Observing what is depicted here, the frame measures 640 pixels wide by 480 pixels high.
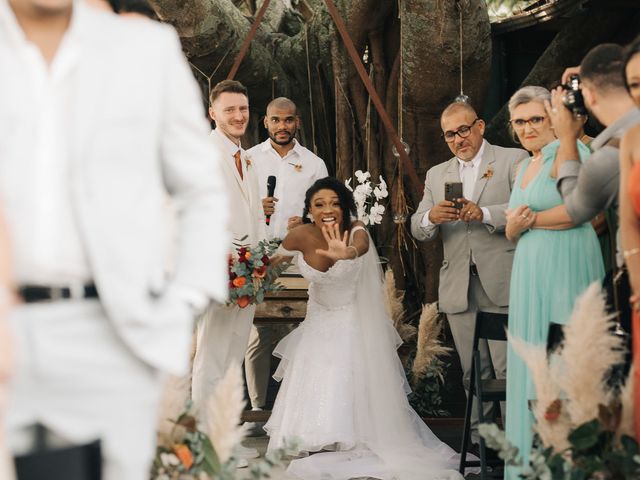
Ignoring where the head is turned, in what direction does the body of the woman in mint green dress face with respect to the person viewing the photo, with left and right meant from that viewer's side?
facing the viewer and to the left of the viewer

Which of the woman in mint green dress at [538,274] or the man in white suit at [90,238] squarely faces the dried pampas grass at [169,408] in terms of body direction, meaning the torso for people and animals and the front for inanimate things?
the woman in mint green dress

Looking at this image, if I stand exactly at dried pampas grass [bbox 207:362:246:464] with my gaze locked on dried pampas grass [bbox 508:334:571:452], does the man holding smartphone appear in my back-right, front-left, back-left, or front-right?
front-left

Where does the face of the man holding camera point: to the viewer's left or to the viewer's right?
to the viewer's left

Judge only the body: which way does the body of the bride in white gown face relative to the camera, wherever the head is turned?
toward the camera

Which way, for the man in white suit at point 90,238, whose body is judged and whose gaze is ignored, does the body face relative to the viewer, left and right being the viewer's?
facing the viewer
